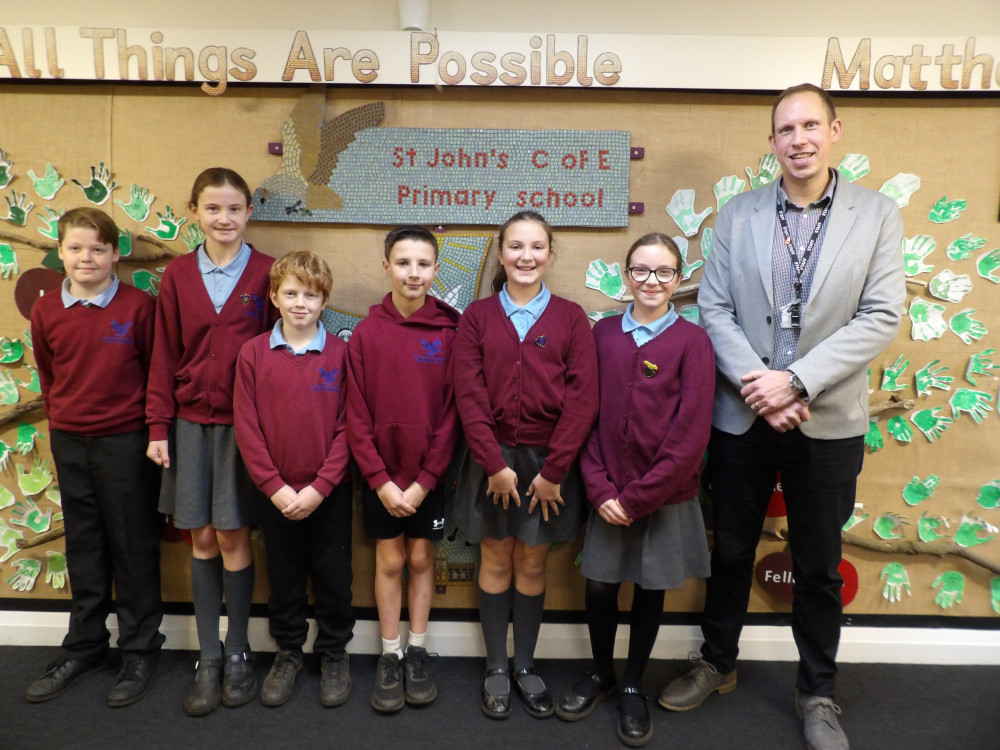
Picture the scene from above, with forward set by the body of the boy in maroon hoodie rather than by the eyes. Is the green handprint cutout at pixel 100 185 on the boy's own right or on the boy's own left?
on the boy's own right

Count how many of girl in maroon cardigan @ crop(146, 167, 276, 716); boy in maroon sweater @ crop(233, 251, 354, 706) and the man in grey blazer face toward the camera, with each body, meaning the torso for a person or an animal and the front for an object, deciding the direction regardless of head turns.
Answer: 3

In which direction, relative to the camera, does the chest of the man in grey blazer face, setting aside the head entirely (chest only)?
toward the camera

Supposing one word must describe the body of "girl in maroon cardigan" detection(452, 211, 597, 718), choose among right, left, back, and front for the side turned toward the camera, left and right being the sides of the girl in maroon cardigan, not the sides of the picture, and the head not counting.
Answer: front

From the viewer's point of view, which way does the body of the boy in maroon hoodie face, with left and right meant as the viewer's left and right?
facing the viewer

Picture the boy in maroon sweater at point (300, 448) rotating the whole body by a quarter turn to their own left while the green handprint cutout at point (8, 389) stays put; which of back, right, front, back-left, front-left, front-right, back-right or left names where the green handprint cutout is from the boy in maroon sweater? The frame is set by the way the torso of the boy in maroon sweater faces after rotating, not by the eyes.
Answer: back-left

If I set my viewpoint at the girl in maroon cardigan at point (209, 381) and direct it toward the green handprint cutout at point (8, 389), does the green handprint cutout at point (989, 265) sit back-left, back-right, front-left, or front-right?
back-right

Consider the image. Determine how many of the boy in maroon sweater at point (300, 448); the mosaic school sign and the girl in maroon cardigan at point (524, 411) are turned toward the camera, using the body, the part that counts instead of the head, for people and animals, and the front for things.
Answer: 3

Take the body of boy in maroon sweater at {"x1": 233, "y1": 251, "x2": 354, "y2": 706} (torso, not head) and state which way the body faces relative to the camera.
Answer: toward the camera

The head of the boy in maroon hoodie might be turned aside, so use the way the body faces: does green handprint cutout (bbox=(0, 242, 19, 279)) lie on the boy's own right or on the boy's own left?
on the boy's own right

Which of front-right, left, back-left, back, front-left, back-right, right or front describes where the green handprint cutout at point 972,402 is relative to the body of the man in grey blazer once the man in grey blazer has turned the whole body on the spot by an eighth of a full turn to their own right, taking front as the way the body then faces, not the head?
back

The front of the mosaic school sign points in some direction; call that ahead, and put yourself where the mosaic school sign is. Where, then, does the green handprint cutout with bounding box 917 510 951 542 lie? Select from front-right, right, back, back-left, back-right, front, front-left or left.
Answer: left

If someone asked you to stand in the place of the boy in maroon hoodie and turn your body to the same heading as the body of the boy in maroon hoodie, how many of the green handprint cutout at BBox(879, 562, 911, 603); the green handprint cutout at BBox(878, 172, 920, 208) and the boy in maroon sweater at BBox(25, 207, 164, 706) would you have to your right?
1

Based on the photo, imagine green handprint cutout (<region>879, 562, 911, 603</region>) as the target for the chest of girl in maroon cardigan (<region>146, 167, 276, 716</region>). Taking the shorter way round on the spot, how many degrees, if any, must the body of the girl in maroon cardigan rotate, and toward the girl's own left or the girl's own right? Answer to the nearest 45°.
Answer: approximately 90° to the girl's own left
